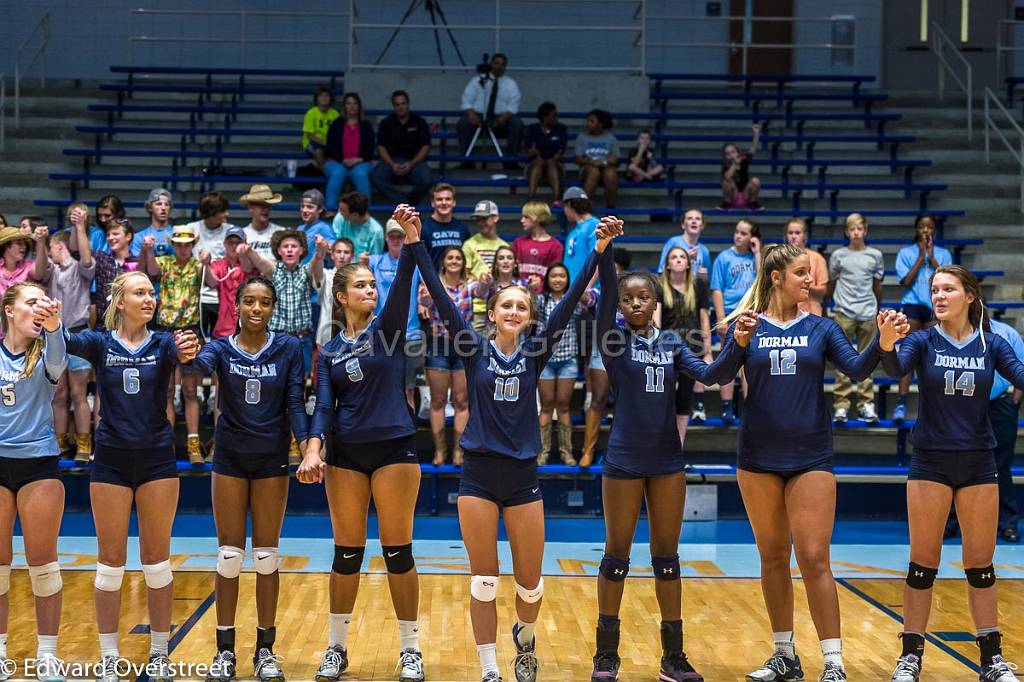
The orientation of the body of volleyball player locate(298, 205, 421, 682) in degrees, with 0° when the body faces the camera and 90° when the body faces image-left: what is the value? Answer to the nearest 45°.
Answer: approximately 0°

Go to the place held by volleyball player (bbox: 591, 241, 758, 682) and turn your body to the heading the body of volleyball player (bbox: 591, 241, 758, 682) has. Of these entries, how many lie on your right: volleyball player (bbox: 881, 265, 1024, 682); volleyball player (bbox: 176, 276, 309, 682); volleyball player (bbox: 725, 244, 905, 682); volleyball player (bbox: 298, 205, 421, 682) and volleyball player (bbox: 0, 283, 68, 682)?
3

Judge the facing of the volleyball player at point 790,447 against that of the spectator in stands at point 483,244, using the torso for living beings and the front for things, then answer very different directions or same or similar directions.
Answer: same or similar directions

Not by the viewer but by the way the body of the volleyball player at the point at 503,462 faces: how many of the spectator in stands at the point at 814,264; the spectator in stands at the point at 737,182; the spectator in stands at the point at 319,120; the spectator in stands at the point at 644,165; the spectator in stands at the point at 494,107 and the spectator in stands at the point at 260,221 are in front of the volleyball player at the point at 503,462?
0

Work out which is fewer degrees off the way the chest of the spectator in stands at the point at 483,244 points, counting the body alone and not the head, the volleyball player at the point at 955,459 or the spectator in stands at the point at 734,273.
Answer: the volleyball player

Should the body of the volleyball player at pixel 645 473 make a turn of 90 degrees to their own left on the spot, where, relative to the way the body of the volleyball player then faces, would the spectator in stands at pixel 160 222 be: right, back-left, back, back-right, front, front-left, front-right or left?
back-left

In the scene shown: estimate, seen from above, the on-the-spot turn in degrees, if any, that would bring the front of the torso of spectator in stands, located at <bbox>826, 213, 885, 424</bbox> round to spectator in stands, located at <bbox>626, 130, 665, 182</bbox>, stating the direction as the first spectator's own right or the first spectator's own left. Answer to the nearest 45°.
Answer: approximately 135° to the first spectator's own right

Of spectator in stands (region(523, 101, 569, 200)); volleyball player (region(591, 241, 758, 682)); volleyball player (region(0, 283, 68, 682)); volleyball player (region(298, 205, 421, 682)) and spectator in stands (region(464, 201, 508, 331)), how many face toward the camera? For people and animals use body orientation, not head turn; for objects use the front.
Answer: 5

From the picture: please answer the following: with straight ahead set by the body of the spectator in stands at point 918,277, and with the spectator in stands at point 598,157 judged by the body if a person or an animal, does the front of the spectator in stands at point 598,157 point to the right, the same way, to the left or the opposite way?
the same way

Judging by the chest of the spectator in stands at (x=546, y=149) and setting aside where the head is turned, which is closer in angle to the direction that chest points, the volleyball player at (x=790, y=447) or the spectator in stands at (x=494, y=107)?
the volleyball player

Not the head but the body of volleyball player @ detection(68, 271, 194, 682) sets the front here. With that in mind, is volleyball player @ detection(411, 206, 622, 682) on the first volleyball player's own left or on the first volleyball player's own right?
on the first volleyball player's own left

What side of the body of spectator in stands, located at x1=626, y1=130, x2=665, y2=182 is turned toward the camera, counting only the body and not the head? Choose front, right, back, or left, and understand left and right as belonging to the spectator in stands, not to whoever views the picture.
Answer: front

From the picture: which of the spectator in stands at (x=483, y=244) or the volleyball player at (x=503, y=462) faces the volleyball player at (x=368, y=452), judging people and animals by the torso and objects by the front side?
the spectator in stands

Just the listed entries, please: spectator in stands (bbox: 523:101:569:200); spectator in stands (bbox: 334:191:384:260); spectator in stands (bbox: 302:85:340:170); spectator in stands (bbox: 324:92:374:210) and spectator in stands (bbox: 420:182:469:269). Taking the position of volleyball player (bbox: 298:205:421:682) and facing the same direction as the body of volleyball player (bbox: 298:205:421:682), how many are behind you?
5

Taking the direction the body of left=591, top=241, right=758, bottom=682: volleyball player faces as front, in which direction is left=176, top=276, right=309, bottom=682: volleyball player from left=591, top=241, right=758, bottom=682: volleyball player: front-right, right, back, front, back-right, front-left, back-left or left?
right

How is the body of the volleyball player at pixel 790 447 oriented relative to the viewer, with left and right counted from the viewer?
facing the viewer

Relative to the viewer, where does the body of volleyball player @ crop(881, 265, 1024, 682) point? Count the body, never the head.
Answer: toward the camera

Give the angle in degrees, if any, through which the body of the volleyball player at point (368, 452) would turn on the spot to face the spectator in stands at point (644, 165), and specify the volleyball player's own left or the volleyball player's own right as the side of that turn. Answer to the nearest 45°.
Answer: approximately 180°

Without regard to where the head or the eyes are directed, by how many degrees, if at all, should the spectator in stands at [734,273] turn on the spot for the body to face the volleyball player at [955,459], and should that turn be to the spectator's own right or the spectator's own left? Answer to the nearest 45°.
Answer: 0° — they already face them

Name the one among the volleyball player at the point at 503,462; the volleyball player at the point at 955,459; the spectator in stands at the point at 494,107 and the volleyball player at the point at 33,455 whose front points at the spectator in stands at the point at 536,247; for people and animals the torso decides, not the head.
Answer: the spectator in stands at the point at 494,107
